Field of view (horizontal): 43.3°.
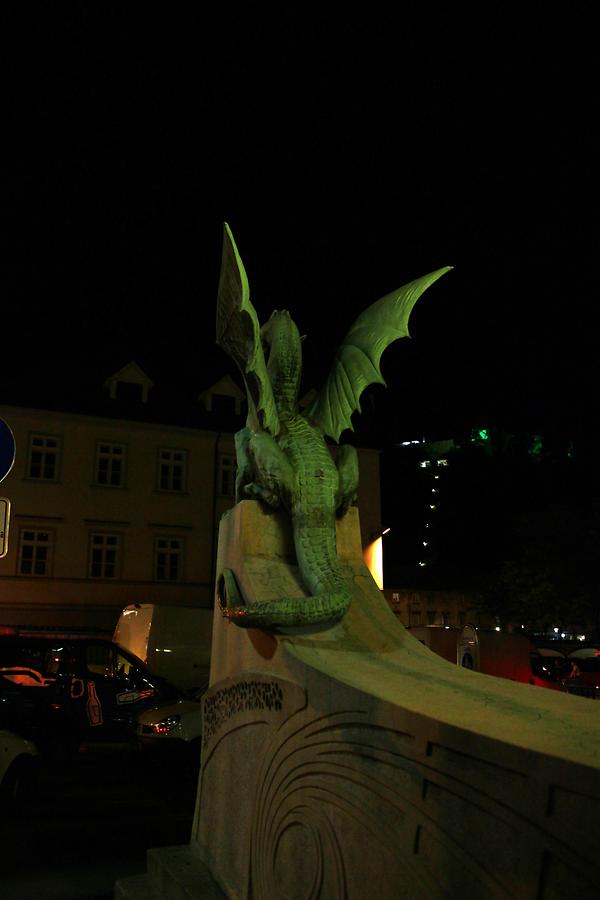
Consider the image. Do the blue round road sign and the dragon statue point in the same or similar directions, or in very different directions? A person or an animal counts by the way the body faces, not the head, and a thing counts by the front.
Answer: very different directions

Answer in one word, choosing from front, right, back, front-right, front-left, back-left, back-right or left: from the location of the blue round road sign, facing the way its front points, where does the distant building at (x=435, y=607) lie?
back-left

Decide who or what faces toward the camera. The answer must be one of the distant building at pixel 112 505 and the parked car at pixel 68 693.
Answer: the distant building

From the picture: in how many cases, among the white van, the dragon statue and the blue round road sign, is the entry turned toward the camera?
1

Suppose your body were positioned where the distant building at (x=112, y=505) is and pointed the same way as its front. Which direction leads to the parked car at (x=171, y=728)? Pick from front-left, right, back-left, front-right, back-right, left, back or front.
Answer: front

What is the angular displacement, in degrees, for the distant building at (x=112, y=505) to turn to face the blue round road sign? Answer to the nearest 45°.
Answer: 0° — it already faces it

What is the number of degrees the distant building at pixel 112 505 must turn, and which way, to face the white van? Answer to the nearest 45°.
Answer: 0° — it already faces it

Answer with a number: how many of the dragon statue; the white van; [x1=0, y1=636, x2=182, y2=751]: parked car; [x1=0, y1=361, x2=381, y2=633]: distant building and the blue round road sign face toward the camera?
2

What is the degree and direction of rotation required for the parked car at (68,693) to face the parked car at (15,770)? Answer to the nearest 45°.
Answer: approximately 90° to its right

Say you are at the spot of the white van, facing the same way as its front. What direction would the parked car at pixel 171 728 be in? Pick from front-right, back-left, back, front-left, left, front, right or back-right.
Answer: back-right

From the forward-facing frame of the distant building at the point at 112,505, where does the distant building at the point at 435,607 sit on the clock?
the distant building at the point at 435,607 is roughly at 8 o'clock from the distant building at the point at 112,505.

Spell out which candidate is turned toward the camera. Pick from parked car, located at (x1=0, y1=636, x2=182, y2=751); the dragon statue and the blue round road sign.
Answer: the blue round road sign

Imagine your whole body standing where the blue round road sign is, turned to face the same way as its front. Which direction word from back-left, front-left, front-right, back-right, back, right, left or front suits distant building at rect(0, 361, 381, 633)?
back

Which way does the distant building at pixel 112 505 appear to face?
toward the camera

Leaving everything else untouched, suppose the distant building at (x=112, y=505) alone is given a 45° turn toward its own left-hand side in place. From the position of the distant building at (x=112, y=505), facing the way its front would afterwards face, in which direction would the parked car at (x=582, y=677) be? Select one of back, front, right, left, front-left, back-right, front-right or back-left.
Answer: front

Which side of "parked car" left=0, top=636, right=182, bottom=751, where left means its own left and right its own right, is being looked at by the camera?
right

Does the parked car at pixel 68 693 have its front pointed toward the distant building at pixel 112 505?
no

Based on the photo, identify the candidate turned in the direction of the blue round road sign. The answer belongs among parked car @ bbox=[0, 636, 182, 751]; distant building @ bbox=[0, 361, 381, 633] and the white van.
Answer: the distant building
